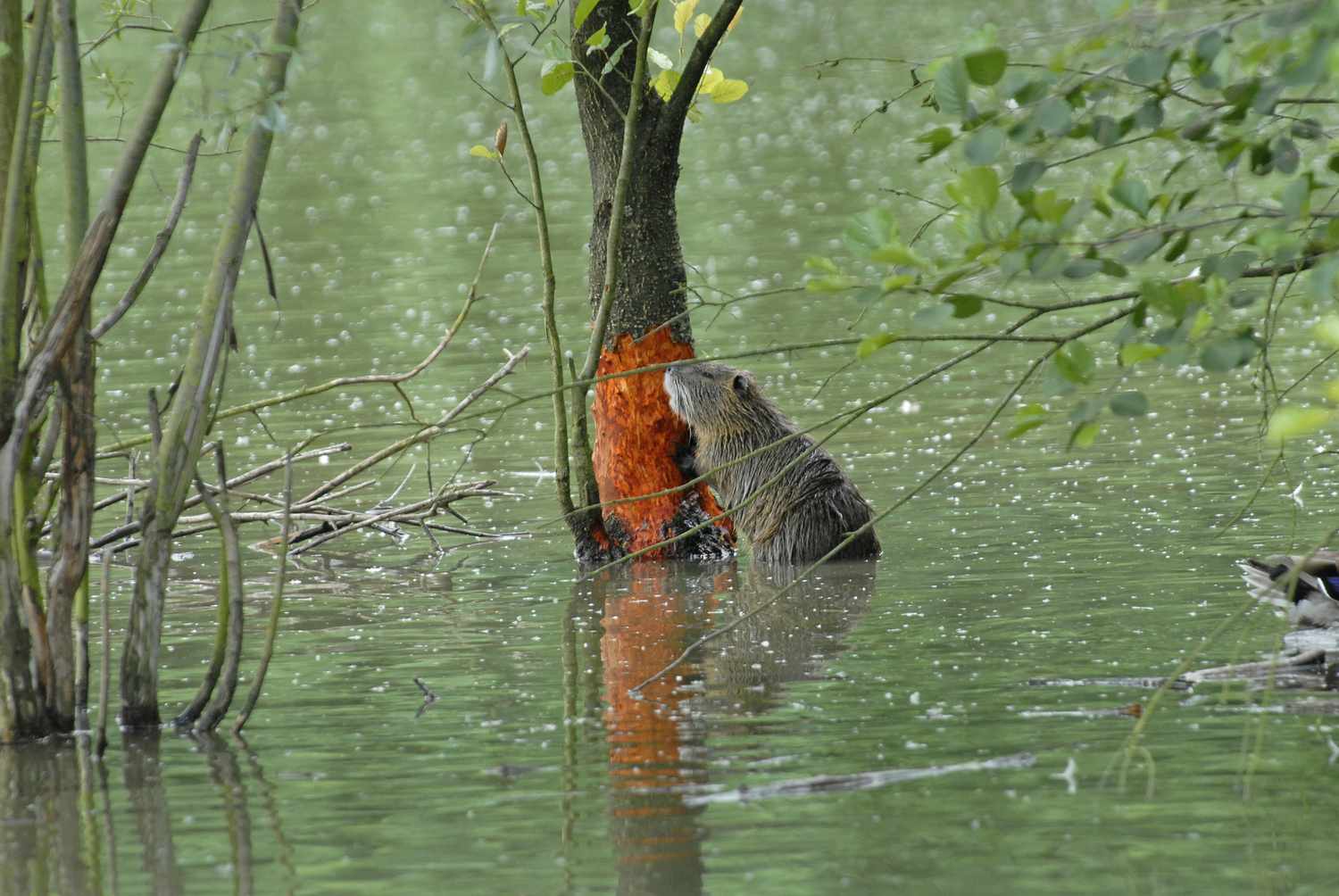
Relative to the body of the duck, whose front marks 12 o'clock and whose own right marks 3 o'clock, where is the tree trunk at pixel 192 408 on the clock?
The tree trunk is roughly at 5 o'clock from the duck.

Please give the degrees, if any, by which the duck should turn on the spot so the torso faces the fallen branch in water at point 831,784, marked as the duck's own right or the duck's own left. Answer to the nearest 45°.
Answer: approximately 135° to the duck's own right

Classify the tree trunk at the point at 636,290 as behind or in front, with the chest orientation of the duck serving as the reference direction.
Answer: behind

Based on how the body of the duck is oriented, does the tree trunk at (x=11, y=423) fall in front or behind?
behind

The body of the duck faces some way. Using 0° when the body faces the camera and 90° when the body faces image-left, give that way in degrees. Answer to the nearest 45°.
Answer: approximately 270°
